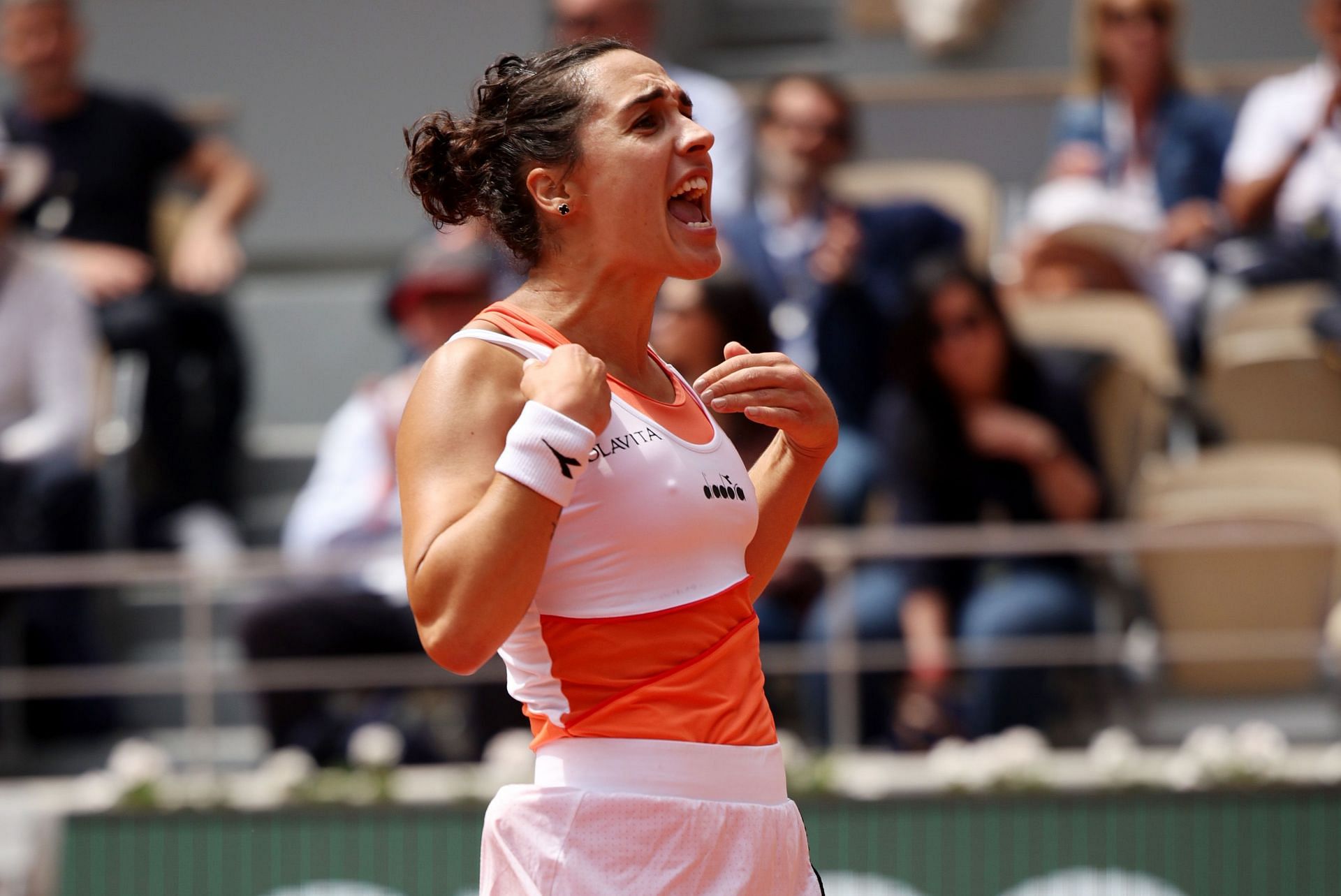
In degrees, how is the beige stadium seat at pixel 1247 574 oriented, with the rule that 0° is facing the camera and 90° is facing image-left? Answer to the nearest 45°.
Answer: approximately 0°

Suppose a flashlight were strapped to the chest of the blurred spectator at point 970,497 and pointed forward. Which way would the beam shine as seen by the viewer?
toward the camera

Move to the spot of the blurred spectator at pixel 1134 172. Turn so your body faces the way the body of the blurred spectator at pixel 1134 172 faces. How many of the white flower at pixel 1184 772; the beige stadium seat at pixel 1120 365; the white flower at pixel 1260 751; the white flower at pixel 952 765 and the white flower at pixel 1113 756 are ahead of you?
5

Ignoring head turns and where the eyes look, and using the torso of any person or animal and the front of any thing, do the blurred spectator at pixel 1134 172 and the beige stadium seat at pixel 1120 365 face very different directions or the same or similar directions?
same or similar directions

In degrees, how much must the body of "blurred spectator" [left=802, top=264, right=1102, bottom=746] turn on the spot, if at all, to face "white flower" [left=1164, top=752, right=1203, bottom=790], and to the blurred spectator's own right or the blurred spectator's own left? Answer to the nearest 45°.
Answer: approximately 45° to the blurred spectator's own left

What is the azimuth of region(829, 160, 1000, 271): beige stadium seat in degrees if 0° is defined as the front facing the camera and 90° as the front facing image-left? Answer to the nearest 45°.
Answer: approximately 0°

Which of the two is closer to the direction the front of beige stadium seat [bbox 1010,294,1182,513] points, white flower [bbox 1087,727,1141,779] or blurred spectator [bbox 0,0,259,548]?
the white flower

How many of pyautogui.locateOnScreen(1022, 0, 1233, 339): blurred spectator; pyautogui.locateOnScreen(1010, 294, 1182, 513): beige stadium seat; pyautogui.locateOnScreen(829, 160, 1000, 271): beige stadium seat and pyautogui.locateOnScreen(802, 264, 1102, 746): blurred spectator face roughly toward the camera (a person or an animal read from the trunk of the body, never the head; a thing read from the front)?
4

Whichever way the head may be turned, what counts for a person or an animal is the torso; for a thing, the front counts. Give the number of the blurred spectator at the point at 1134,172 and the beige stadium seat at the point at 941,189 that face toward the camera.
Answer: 2

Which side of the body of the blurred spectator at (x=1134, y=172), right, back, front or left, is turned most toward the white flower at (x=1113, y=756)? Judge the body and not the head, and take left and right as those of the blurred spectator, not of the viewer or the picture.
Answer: front

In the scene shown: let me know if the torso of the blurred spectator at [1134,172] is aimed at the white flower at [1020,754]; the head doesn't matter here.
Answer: yes

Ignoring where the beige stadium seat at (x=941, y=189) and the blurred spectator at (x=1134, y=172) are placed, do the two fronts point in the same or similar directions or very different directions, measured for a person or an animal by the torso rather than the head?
same or similar directions

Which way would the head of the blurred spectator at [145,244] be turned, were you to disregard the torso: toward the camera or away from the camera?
toward the camera

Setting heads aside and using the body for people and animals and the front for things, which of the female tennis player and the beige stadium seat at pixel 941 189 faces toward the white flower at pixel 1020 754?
the beige stadium seat

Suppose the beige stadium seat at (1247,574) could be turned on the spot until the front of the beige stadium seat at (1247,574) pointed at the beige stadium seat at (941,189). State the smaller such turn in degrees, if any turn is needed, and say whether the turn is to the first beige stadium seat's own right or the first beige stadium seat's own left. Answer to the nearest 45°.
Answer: approximately 135° to the first beige stadium seat's own right

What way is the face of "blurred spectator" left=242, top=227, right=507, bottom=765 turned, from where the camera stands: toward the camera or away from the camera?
toward the camera
